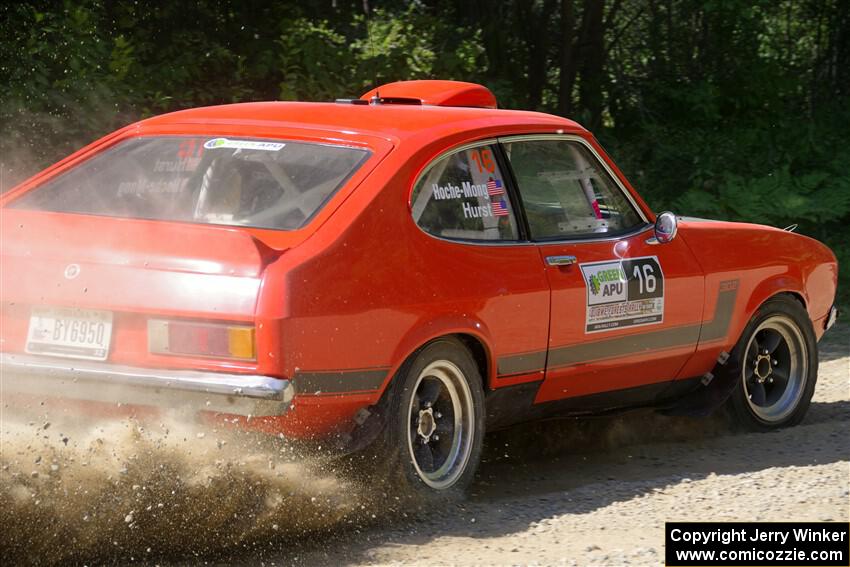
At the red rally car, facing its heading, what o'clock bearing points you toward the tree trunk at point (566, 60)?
The tree trunk is roughly at 11 o'clock from the red rally car.

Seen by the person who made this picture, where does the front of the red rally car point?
facing away from the viewer and to the right of the viewer
